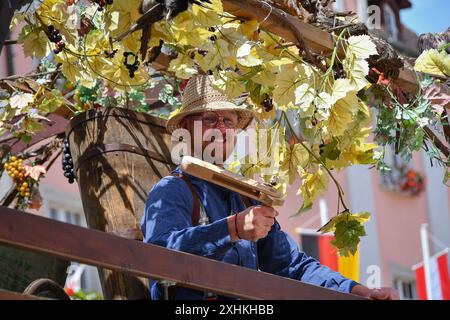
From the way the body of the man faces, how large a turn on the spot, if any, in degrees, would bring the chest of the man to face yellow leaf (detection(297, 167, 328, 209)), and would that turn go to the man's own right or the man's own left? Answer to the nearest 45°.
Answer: approximately 90° to the man's own left

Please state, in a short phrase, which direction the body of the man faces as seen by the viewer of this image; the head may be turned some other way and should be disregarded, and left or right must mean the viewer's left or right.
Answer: facing the viewer and to the right of the viewer

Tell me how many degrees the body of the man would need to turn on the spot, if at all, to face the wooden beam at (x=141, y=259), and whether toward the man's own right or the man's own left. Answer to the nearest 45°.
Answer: approximately 45° to the man's own right

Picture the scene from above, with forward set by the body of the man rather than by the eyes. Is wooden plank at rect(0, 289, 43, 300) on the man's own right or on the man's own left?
on the man's own right

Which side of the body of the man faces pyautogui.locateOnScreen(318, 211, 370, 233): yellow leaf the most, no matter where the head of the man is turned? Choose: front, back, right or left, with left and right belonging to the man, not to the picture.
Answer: left

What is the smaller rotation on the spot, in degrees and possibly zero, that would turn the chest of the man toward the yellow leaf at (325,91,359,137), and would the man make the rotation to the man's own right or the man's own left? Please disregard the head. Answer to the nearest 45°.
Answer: approximately 45° to the man's own left

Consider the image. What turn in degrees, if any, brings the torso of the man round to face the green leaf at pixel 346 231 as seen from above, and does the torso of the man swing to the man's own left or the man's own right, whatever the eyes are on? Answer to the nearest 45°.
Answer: approximately 90° to the man's own left

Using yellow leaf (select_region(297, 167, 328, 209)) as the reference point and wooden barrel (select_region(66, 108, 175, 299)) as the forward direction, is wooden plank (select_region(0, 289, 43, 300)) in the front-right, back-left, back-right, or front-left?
front-left
